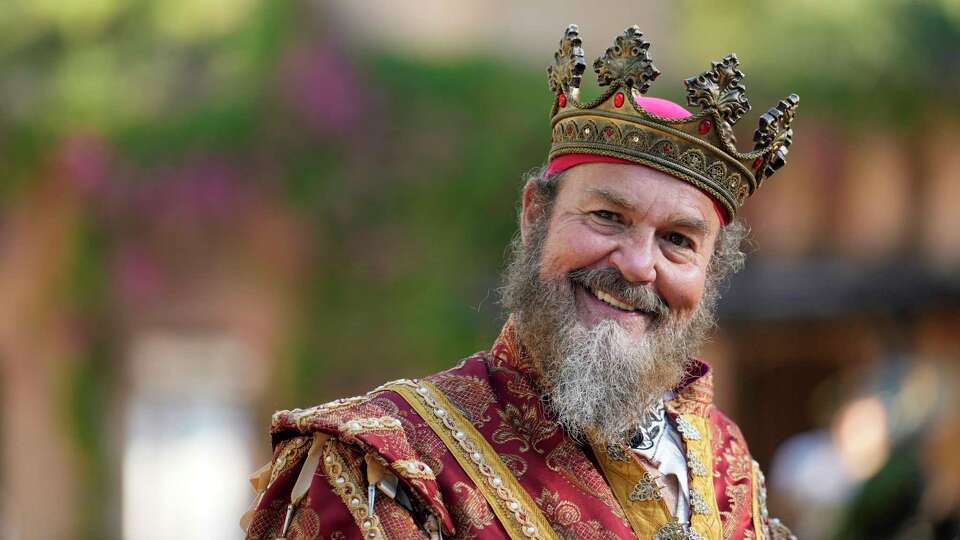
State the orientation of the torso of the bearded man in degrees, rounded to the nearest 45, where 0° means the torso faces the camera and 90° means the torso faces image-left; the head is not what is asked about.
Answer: approximately 315°
